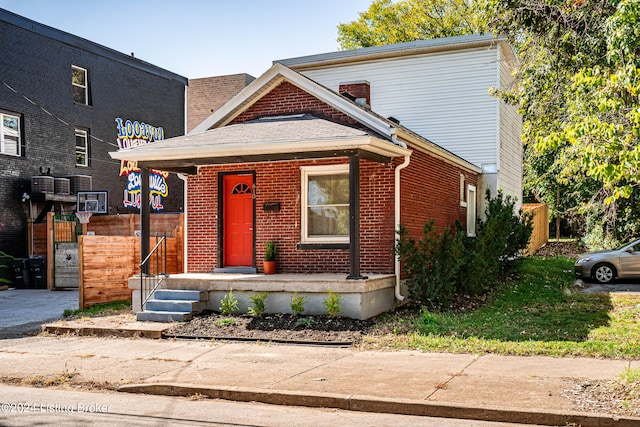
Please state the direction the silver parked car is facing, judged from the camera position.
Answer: facing to the left of the viewer

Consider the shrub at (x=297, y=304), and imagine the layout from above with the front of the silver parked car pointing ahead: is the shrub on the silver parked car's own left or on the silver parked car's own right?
on the silver parked car's own left

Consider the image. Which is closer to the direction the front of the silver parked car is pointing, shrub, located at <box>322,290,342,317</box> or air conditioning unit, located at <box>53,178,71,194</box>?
the air conditioning unit

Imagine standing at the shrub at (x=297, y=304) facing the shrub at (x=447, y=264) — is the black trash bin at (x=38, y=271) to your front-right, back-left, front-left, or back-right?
back-left

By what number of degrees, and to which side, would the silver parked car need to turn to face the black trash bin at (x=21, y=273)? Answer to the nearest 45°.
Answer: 0° — it already faces it
